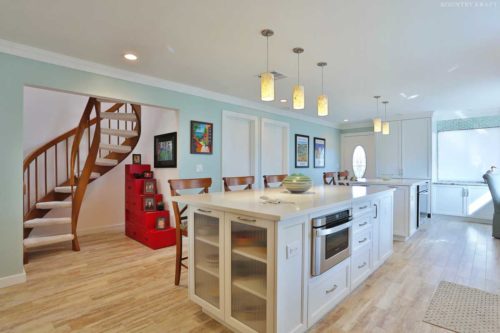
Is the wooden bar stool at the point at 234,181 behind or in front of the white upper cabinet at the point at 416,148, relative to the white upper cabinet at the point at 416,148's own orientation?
in front

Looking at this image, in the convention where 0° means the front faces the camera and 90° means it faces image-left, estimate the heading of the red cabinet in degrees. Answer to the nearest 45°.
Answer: approximately 45°

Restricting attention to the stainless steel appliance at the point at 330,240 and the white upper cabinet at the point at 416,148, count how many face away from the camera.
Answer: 0

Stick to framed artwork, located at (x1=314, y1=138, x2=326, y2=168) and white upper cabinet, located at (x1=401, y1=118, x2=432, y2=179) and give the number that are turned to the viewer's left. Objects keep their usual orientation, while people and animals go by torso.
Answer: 0

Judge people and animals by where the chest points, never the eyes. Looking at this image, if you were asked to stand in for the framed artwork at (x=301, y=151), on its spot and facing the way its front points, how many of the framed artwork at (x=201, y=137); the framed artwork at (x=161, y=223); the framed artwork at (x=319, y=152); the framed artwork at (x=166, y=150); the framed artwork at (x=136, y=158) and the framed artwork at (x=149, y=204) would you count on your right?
5

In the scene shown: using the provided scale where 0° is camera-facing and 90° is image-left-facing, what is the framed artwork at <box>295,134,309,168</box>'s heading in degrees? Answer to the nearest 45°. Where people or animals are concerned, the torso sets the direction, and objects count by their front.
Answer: approximately 315°

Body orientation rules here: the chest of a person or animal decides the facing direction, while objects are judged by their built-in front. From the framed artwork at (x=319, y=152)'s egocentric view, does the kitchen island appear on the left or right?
on its right

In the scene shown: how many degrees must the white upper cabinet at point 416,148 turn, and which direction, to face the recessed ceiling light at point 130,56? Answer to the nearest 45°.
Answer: approximately 45° to its right

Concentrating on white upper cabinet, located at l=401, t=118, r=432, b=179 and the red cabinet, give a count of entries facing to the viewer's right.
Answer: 0

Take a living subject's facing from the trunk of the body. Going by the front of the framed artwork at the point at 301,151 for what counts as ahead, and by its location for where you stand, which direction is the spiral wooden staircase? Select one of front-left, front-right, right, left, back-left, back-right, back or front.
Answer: right

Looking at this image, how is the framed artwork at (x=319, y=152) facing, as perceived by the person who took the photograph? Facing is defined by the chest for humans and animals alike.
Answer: facing the viewer and to the right of the viewer
